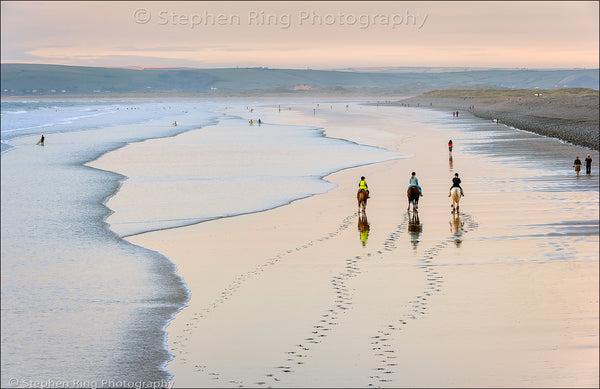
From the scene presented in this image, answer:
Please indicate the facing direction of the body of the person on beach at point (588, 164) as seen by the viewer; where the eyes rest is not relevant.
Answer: toward the camera

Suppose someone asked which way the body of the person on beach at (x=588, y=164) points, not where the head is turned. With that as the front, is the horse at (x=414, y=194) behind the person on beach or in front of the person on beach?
in front
